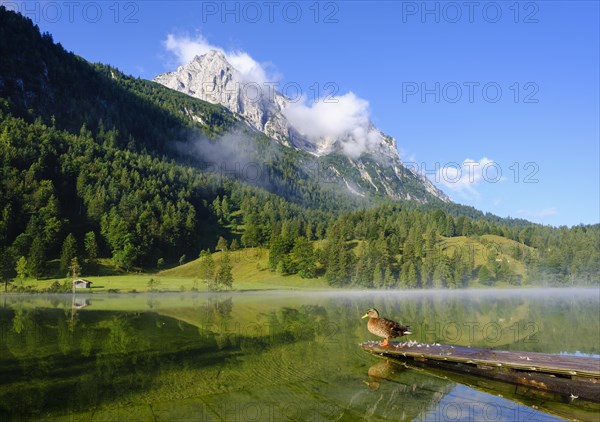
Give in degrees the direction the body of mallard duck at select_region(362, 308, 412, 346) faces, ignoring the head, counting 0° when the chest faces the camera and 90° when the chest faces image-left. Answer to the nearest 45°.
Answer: approximately 90°
